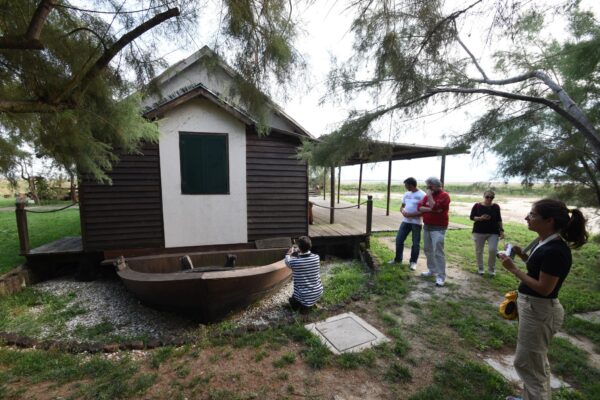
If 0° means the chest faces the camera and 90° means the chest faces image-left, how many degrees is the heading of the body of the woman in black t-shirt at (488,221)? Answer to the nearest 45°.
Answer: approximately 0°

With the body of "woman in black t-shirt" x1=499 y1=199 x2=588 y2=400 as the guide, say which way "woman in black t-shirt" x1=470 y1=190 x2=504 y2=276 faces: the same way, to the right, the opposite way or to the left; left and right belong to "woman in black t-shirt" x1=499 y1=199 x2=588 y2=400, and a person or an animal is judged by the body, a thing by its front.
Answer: to the left

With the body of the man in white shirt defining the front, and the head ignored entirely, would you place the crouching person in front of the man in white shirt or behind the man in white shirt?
in front

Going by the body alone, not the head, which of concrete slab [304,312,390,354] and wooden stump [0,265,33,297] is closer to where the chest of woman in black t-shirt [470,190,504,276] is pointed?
the concrete slab

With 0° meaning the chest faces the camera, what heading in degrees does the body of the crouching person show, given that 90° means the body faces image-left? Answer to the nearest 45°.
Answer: approximately 135°

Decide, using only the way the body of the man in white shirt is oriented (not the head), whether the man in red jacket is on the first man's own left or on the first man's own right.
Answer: on the first man's own left

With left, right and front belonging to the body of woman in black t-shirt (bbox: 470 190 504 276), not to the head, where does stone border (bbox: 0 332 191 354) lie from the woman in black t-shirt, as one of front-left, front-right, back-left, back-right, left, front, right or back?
front-right

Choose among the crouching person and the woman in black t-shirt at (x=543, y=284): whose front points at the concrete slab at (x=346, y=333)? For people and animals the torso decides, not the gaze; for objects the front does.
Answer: the woman in black t-shirt

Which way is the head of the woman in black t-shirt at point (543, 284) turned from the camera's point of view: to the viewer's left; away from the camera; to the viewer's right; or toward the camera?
to the viewer's left

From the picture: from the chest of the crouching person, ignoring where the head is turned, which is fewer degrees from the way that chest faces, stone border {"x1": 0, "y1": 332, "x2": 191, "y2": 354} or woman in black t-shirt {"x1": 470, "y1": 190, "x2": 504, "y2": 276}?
the stone border

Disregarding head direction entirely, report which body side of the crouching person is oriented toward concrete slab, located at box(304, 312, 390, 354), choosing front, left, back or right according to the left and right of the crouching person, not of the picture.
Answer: back

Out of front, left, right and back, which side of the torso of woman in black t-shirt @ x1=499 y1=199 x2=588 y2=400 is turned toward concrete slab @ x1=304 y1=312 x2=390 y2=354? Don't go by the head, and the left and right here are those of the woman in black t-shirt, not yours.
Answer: front

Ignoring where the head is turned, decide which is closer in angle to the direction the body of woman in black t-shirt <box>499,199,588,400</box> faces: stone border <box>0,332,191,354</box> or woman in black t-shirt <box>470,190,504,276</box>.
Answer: the stone border

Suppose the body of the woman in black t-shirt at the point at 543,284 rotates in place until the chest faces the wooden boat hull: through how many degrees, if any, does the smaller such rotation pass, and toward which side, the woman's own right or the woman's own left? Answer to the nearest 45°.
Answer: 0° — they already face it
